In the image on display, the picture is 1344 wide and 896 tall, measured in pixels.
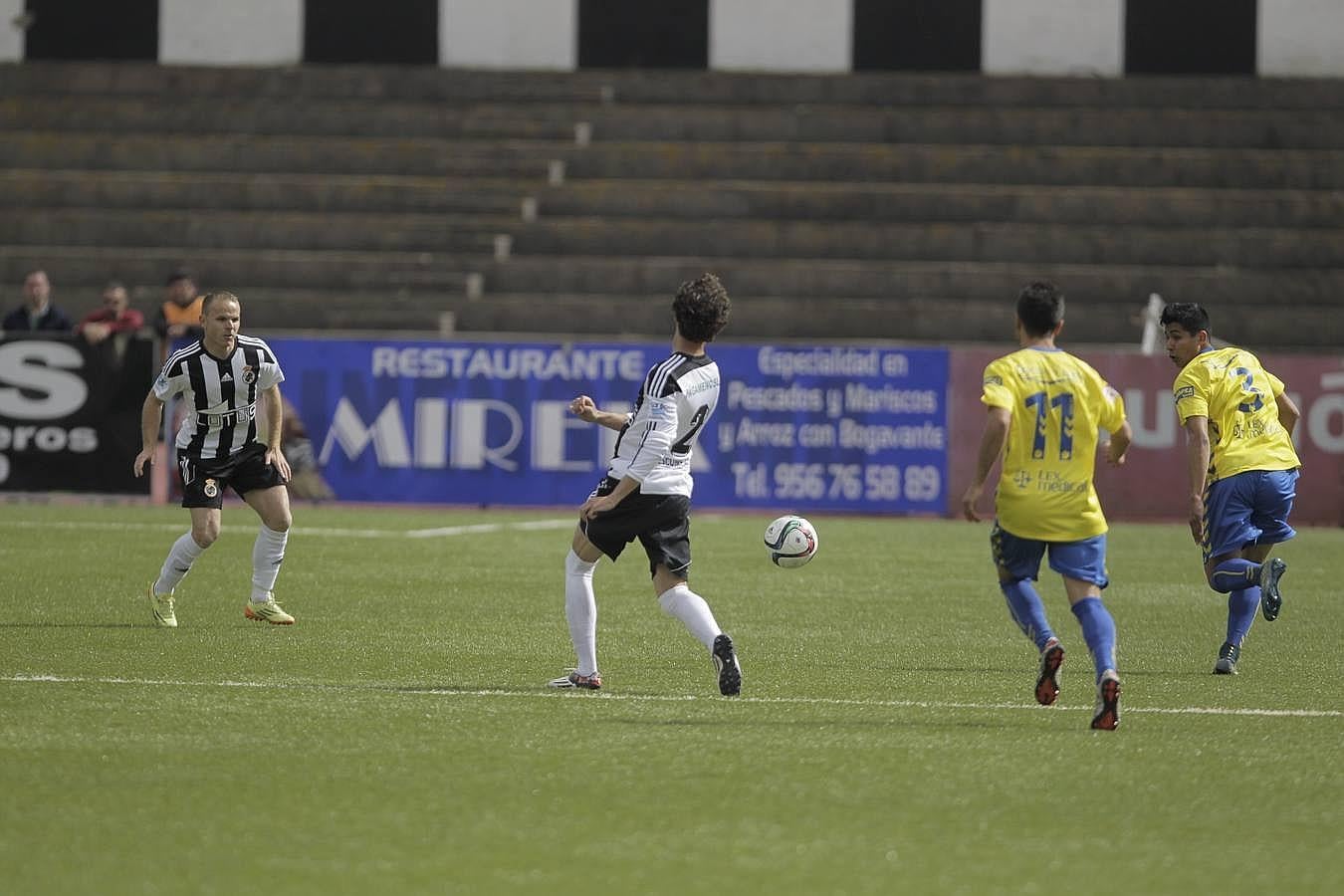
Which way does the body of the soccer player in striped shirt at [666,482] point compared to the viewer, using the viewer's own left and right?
facing away from the viewer and to the left of the viewer

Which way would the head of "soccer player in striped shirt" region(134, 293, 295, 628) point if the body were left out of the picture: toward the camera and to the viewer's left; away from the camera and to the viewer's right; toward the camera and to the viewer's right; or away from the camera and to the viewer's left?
toward the camera and to the viewer's right

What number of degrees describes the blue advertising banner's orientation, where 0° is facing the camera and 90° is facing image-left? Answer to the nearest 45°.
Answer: approximately 0°

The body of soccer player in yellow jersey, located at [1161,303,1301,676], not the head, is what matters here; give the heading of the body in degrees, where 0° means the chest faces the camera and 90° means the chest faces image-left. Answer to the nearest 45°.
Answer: approximately 135°
